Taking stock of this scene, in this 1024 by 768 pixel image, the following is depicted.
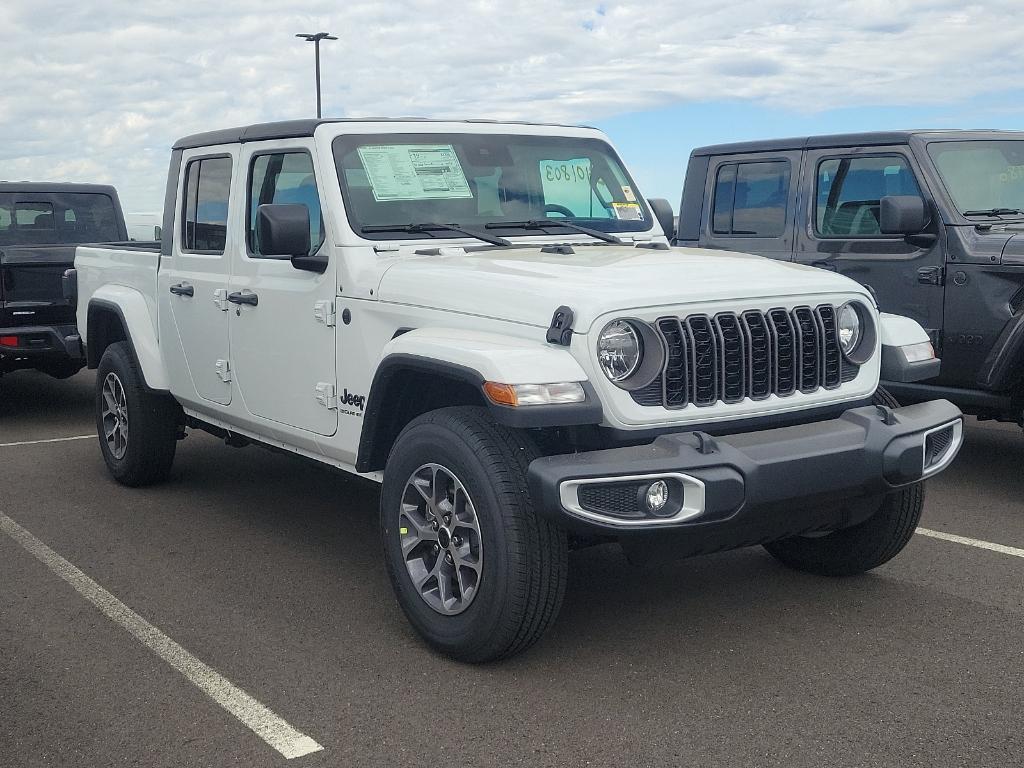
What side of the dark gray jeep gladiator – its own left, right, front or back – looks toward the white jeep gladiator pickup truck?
right

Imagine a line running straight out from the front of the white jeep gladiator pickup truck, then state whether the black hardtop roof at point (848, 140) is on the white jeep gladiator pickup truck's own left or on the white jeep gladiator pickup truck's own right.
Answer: on the white jeep gladiator pickup truck's own left

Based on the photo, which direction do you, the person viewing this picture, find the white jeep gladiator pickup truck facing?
facing the viewer and to the right of the viewer

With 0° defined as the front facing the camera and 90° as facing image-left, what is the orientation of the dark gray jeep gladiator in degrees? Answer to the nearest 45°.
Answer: approximately 315°

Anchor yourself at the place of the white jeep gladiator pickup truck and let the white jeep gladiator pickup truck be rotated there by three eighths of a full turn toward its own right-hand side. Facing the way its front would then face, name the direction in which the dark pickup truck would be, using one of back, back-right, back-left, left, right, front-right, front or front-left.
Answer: front-right

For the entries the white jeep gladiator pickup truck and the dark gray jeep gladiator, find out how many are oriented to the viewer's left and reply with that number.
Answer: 0

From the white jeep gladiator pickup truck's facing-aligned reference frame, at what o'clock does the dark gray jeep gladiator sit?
The dark gray jeep gladiator is roughly at 9 o'clock from the white jeep gladiator pickup truck.
